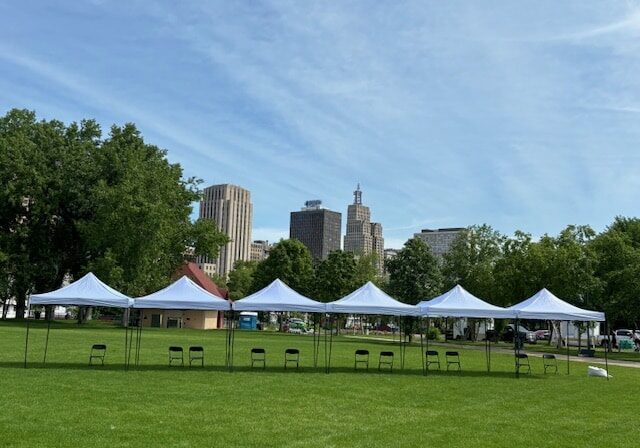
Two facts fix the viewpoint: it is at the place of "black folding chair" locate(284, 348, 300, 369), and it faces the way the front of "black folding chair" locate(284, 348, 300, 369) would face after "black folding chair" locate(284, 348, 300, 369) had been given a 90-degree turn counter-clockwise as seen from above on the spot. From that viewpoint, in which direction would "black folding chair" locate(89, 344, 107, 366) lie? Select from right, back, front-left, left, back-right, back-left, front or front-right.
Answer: back

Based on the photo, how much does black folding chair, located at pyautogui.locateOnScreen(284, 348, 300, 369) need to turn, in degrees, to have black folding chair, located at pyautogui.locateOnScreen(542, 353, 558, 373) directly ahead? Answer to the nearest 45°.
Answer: approximately 90° to its left

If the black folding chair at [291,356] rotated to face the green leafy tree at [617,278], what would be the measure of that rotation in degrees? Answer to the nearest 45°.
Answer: approximately 135° to its left

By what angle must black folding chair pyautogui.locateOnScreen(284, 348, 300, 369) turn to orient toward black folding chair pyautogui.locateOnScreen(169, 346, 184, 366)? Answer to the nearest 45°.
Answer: approximately 90° to its right

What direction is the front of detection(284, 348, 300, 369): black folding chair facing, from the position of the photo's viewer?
facing the viewer

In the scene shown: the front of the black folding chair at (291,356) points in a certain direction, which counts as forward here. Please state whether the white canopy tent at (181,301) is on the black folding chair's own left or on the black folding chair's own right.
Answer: on the black folding chair's own right

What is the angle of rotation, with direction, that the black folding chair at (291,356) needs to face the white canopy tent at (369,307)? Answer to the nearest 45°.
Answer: approximately 90° to its left

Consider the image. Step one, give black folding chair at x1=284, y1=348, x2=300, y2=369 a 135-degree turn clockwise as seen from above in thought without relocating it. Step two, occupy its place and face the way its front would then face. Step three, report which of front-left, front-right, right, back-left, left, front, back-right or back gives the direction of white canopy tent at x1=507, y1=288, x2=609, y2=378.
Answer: back-right
